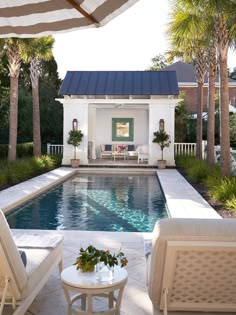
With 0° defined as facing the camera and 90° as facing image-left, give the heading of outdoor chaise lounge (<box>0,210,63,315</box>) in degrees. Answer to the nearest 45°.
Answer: approximately 225°

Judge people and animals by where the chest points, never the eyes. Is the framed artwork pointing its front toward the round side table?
yes

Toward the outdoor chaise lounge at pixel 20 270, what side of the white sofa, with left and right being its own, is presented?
front

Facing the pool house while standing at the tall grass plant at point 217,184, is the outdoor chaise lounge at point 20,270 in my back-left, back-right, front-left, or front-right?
back-left

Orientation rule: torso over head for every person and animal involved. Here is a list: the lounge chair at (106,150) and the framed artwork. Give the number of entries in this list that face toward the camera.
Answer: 2

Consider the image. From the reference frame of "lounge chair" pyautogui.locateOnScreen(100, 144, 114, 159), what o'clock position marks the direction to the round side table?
The round side table is roughly at 12 o'clock from the lounge chair.

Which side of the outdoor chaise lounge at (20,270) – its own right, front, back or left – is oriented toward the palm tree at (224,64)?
front

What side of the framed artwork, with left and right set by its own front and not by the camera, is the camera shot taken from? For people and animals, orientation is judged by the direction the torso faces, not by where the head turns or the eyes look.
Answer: front

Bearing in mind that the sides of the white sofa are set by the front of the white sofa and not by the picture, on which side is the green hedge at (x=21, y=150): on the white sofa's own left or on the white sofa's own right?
on the white sofa's own right

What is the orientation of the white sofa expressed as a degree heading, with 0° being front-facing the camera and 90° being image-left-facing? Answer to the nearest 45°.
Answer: approximately 0°

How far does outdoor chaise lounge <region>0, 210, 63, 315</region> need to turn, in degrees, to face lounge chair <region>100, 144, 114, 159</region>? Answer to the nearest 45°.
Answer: approximately 45° to its left

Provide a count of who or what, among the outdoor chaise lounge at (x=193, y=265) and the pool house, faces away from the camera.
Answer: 1

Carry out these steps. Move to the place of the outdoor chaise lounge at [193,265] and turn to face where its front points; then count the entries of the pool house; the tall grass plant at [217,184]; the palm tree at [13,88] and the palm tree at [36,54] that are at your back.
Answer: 0

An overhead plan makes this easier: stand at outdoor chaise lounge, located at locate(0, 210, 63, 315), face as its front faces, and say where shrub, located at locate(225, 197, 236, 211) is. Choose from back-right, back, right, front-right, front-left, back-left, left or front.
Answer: front

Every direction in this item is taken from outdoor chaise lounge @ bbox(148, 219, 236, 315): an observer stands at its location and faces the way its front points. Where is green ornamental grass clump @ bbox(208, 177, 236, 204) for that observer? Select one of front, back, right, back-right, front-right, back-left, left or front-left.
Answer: front

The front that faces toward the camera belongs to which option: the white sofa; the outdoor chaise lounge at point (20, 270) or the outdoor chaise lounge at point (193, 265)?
the white sofa

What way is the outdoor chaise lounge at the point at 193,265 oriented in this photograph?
away from the camera

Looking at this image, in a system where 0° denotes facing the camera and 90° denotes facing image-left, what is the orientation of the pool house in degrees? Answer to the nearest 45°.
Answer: approximately 0°
